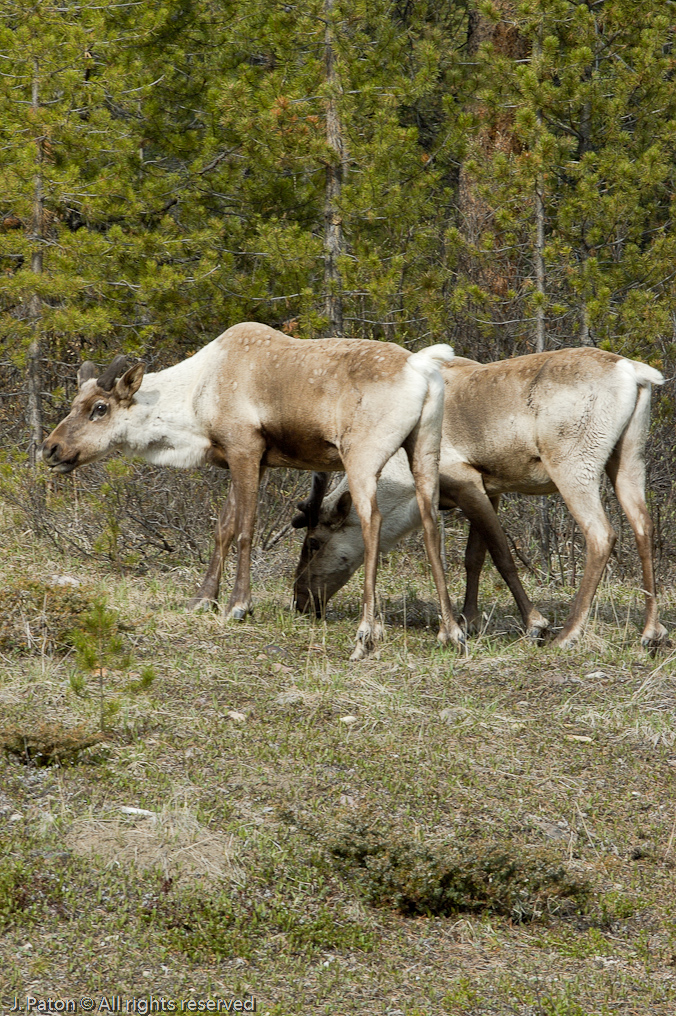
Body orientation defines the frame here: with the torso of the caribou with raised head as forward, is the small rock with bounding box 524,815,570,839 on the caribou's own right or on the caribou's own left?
on the caribou's own left

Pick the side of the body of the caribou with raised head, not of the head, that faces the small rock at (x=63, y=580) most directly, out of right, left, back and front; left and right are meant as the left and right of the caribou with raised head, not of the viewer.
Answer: front

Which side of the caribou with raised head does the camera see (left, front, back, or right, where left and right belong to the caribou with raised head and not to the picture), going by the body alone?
left

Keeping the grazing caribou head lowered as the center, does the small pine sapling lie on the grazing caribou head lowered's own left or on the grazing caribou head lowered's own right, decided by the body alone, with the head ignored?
on the grazing caribou head lowered's own left

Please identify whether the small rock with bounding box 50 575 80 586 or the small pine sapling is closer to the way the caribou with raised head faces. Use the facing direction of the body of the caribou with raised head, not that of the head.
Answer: the small rock

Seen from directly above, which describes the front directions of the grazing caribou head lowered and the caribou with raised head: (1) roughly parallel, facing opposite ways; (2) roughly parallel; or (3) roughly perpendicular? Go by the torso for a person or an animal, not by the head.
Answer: roughly parallel

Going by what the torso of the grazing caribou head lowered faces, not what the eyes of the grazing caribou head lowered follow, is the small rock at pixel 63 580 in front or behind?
in front

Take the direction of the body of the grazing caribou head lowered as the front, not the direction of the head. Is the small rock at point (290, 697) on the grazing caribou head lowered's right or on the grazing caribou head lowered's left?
on the grazing caribou head lowered's left

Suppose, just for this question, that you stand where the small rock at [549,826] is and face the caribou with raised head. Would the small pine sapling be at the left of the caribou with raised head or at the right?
left

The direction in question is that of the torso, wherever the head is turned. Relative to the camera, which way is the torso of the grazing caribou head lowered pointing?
to the viewer's left

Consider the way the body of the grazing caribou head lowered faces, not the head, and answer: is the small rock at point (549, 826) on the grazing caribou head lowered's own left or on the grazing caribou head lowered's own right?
on the grazing caribou head lowered's own left

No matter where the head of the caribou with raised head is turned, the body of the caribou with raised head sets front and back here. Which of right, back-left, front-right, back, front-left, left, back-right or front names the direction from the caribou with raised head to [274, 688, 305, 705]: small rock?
left
